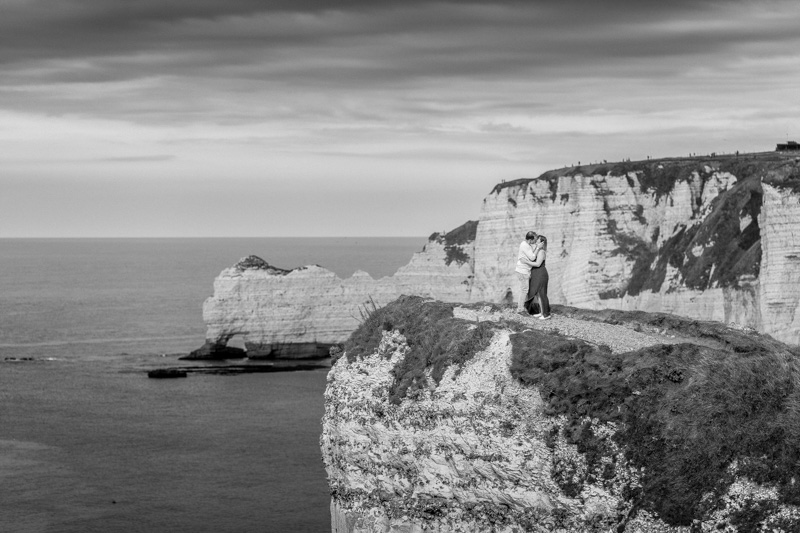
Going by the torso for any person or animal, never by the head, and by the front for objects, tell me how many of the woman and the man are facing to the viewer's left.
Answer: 1

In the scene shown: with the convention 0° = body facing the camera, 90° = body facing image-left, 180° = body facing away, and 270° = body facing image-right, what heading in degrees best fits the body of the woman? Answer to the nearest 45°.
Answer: approximately 90°

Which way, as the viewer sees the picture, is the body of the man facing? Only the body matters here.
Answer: to the viewer's right

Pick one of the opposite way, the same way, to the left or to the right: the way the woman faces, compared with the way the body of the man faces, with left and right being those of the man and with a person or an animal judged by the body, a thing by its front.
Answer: the opposite way
